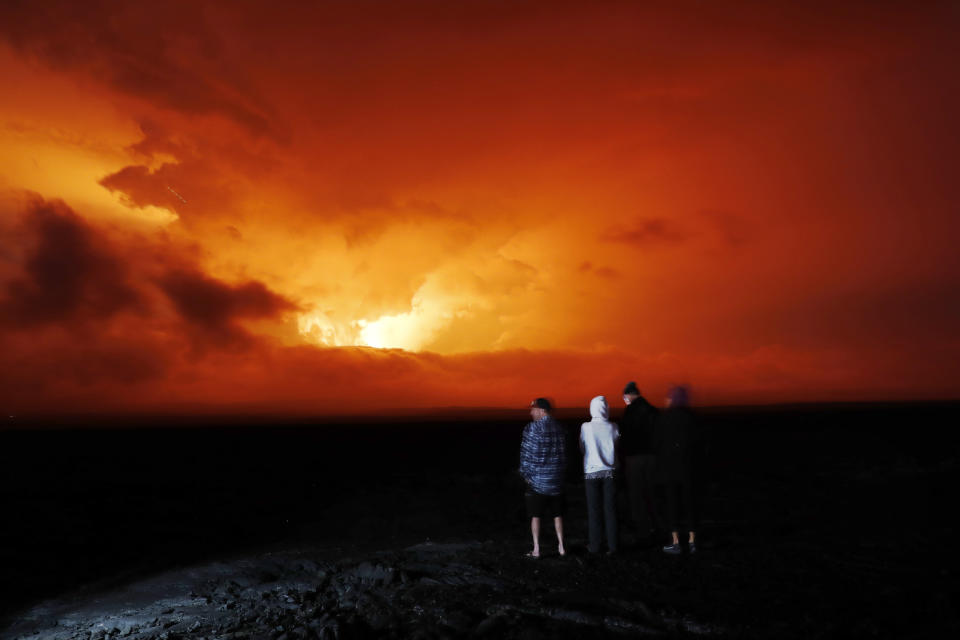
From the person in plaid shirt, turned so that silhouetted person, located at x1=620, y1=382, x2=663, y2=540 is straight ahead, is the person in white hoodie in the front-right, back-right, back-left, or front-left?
front-right

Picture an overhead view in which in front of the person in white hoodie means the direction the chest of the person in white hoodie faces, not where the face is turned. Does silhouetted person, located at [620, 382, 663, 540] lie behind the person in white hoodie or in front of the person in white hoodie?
in front

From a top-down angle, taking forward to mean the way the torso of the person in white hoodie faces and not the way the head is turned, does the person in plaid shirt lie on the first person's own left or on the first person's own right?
on the first person's own left

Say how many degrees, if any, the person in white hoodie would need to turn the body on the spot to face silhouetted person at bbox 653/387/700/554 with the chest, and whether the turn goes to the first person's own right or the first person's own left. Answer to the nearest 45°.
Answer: approximately 90° to the first person's own right

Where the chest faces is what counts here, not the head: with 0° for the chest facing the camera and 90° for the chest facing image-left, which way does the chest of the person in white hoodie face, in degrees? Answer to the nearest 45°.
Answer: approximately 180°
